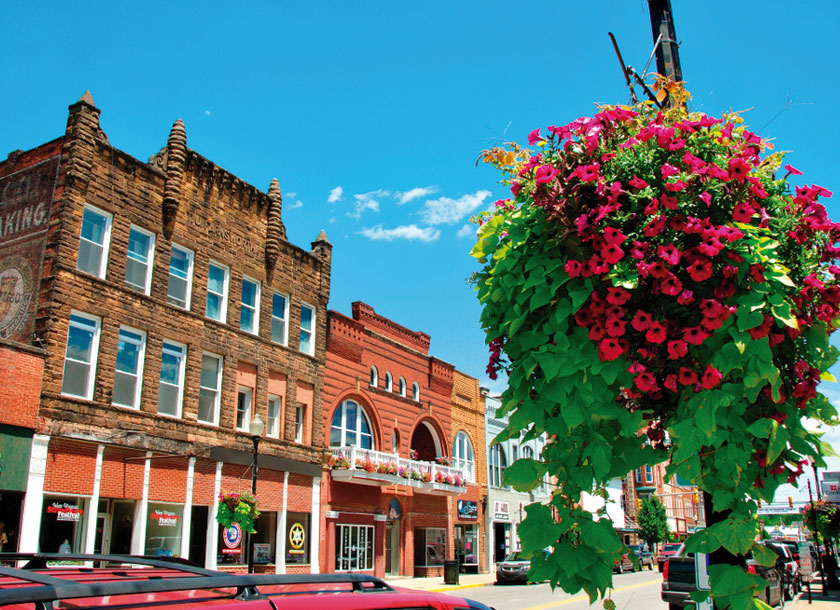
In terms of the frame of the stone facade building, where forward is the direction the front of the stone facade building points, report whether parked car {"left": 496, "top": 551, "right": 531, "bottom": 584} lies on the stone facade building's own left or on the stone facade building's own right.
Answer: on the stone facade building's own left

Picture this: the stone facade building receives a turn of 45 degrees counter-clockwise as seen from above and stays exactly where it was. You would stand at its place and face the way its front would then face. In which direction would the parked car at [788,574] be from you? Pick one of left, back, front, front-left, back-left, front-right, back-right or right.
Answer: front

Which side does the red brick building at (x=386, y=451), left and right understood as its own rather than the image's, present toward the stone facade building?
right

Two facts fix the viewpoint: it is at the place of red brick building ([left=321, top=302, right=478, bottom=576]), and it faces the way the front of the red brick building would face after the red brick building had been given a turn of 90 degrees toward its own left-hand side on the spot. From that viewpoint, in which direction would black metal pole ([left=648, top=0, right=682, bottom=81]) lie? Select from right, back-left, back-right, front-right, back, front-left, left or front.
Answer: back-right

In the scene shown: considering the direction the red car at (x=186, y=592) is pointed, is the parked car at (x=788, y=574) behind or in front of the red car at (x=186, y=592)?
in front

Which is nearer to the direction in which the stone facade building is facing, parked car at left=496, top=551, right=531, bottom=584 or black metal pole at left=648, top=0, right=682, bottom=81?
the black metal pole

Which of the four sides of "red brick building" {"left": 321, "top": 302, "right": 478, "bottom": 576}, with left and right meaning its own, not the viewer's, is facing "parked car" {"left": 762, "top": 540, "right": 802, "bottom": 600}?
front

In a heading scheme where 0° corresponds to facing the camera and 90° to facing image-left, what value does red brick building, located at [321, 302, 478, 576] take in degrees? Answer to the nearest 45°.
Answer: approximately 315°

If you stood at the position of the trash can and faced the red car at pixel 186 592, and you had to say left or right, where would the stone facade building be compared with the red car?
right

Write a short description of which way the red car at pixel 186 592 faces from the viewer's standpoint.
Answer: facing away from the viewer and to the right of the viewer

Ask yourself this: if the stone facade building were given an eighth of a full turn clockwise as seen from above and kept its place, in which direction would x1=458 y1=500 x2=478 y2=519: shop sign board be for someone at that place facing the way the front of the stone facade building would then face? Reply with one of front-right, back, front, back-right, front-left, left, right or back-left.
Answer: back-left

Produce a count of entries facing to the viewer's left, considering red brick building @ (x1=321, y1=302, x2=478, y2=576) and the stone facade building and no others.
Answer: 0

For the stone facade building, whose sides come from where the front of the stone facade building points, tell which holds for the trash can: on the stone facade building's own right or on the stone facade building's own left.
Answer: on the stone facade building's own left

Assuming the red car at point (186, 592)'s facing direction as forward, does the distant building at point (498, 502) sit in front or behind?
in front

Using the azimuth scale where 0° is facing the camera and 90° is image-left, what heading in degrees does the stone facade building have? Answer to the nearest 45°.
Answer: approximately 315°
